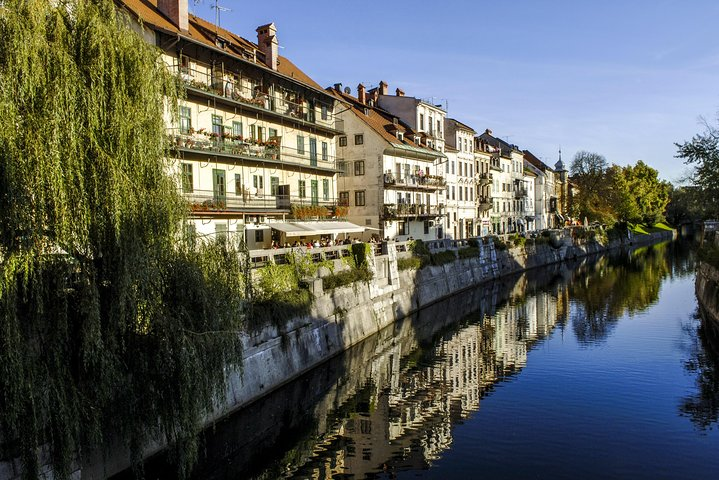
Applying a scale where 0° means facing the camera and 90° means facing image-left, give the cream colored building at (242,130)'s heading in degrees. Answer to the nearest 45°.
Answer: approximately 315°

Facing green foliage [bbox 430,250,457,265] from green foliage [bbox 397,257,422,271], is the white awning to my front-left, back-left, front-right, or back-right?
back-left

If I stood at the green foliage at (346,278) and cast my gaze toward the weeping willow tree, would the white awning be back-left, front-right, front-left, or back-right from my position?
back-right

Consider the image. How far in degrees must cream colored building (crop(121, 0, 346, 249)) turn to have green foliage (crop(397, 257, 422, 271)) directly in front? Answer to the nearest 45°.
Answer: approximately 45° to its left

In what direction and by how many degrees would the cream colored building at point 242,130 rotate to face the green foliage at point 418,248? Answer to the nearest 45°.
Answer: approximately 45° to its left

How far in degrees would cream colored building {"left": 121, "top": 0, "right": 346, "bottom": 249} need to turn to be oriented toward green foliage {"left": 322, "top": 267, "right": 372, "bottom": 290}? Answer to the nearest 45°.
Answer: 0° — it already faces it

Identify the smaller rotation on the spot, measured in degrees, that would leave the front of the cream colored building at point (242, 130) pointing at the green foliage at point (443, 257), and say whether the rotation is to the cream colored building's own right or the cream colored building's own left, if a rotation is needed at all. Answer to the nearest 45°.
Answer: approximately 45° to the cream colored building's own left

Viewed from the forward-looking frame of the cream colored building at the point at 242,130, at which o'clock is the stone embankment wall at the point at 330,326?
The stone embankment wall is roughly at 1 o'clock from the cream colored building.
